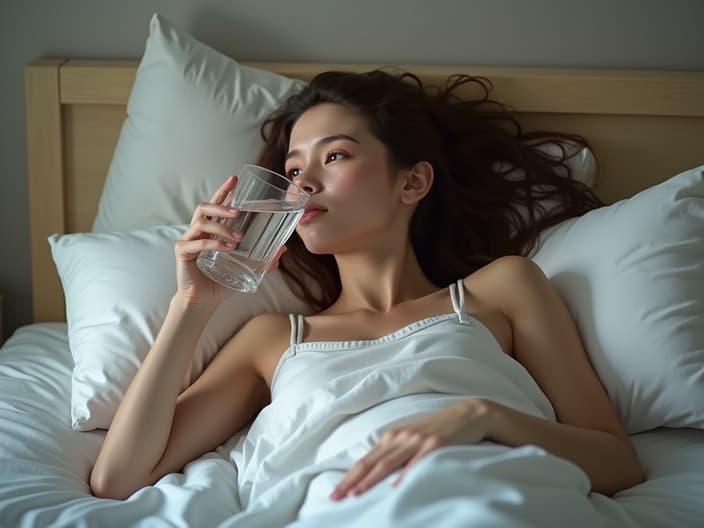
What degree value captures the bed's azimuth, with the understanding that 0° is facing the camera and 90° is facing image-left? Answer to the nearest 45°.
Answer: approximately 0°
